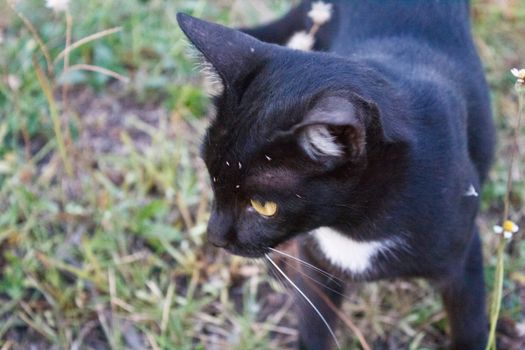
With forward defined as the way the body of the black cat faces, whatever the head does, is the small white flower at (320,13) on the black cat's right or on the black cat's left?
on the black cat's right

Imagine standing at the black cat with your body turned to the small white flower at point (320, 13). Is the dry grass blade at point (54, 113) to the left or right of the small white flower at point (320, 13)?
left

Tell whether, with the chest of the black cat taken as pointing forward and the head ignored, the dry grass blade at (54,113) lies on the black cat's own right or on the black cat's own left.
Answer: on the black cat's own right

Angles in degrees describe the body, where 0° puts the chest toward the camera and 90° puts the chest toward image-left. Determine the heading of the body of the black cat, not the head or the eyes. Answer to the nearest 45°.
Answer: approximately 45°

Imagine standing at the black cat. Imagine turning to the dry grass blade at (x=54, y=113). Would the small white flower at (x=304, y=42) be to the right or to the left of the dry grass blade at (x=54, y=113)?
right

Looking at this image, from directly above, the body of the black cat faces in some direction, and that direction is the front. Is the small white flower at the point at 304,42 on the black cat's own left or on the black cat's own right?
on the black cat's own right

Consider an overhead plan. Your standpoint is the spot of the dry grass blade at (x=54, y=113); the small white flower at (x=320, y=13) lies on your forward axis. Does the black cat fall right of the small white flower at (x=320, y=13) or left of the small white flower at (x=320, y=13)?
right

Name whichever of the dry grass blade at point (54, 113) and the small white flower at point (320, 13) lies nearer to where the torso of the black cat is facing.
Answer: the dry grass blade
